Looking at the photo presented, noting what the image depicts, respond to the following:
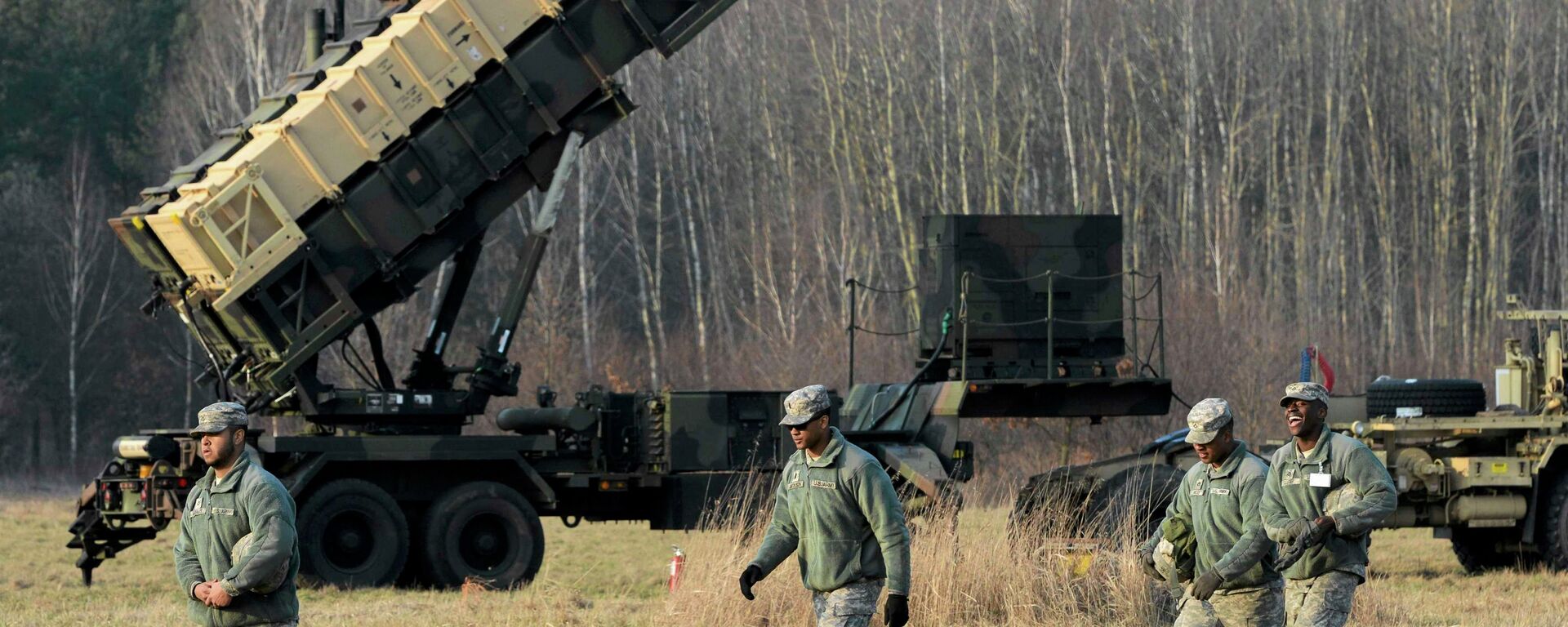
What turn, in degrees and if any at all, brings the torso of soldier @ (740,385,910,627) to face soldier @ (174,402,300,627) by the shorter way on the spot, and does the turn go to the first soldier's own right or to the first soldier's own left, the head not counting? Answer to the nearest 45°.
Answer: approximately 45° to the first soldier's own right

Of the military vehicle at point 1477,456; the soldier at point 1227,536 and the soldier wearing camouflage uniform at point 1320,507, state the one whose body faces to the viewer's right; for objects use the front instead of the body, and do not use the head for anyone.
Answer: the military vehicle

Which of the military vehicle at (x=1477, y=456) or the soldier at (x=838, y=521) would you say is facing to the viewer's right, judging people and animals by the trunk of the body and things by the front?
the military vehicle

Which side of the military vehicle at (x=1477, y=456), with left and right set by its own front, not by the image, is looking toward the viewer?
right

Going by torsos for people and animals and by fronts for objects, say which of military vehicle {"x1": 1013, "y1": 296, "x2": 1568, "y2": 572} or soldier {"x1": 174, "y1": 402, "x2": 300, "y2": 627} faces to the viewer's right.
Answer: the military vehicle
